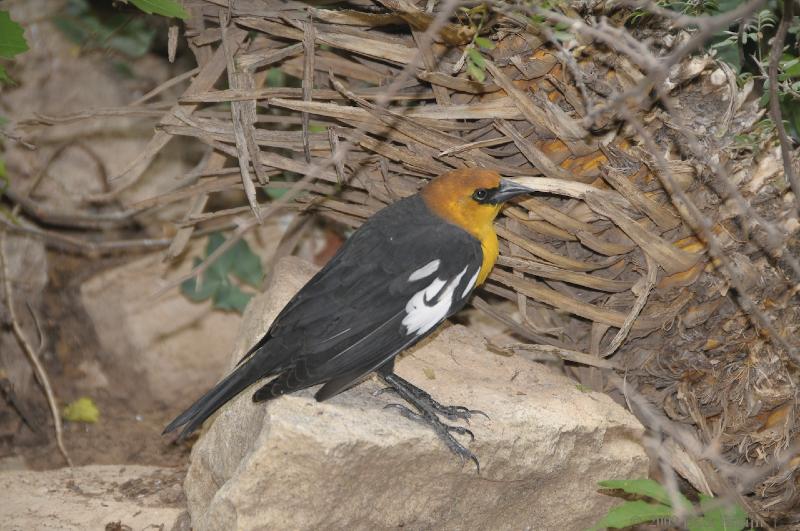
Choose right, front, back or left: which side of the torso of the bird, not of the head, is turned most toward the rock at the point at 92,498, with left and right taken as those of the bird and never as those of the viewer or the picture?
back

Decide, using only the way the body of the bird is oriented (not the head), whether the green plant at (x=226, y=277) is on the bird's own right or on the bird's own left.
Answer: on the bird's own left

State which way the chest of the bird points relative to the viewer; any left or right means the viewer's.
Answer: facing to the right of the viewer

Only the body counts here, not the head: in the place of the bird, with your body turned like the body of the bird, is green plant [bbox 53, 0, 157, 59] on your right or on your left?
on your left

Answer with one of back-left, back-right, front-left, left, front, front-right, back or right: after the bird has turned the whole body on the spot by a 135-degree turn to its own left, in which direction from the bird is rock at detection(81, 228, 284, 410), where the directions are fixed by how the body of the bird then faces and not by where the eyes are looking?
front
